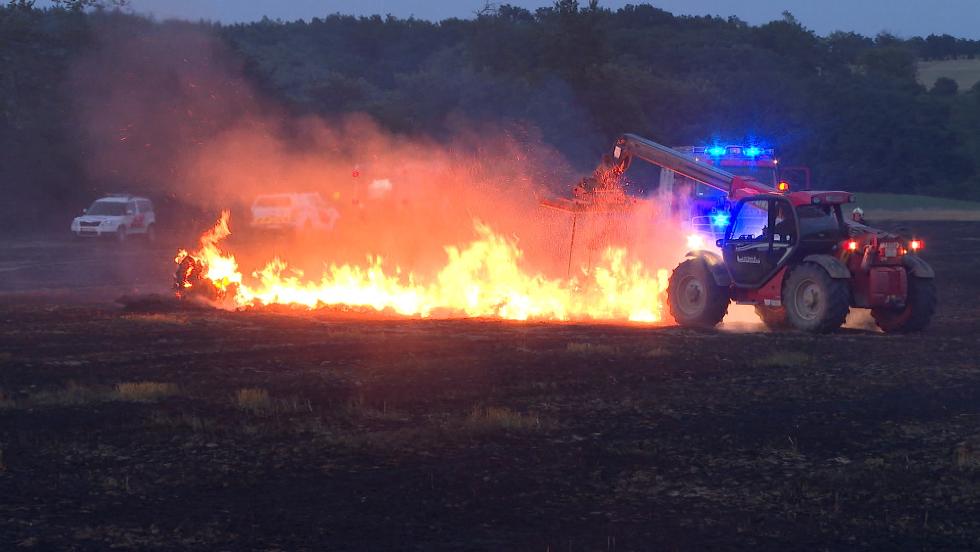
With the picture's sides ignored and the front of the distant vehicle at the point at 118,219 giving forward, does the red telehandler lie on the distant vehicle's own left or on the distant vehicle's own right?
on the distant vehicle's own left

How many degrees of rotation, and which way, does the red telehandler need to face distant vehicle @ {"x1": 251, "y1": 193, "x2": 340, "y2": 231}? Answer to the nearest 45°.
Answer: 0° — it already faces it

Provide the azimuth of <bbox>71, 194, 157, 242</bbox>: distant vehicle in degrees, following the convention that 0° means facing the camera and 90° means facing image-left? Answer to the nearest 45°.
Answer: approximately 45°

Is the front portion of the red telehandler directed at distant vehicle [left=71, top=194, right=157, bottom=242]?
yes

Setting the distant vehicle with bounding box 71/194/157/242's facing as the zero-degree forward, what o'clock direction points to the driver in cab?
The driver in cab is roughly at 10 o'clock from the distant vehicle.

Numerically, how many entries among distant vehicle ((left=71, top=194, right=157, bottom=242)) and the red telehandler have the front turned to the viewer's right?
0

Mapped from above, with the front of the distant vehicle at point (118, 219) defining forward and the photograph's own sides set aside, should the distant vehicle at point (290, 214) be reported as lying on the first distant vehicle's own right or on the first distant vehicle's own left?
on the first distant vehicle's own left

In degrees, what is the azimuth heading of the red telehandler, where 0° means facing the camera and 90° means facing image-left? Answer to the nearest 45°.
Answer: approximately 135°
